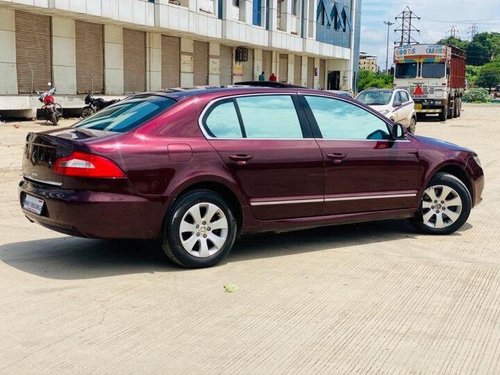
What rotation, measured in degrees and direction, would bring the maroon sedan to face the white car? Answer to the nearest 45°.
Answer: approximately 45° to its left

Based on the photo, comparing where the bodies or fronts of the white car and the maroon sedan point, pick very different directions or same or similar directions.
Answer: very different directions

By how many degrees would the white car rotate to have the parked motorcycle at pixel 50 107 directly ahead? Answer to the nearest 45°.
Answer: approximately 45° to its right

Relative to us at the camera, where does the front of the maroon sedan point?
facing away from the viewer and to the right of the viewer

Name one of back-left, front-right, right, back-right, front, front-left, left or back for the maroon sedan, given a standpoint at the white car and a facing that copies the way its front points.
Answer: front-left

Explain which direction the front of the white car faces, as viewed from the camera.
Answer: facing the viewer and to the left of the viewer

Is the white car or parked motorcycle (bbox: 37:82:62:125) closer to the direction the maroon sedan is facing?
the white car
